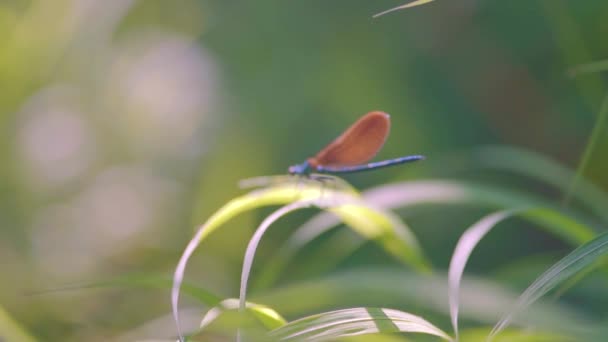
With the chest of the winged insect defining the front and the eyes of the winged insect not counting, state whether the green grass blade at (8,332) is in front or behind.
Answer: in front

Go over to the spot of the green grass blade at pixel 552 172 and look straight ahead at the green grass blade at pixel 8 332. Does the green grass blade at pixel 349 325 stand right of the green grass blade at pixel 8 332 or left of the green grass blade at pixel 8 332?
left

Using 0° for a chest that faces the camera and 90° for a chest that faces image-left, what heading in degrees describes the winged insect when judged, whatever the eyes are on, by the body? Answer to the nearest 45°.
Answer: approximately 90°
